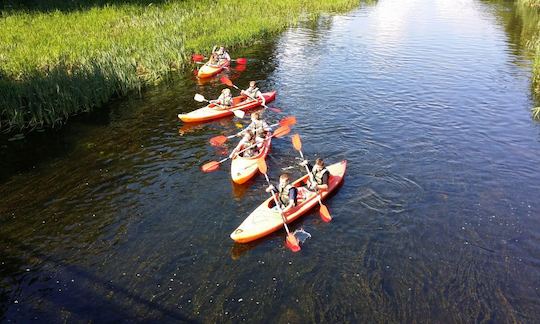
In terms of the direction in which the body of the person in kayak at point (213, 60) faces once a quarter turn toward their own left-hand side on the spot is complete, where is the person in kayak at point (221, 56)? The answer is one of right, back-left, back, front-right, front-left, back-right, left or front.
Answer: left

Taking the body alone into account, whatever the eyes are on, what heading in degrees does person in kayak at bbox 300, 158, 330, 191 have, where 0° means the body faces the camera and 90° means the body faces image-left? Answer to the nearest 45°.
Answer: approximately 45°

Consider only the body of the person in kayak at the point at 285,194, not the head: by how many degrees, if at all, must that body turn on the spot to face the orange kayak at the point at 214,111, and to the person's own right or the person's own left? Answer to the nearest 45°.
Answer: approximately 135° to the person's own right

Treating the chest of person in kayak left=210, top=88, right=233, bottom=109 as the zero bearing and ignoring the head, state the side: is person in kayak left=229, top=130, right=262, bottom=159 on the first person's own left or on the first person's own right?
on the first person's own left

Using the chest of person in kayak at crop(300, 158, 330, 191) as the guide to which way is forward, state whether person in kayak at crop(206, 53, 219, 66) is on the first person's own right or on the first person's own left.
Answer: on the first person's own right

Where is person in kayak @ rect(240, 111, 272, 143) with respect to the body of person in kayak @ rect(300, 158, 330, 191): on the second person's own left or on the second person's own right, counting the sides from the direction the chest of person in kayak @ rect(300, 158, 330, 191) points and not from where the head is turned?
on the second person's own right

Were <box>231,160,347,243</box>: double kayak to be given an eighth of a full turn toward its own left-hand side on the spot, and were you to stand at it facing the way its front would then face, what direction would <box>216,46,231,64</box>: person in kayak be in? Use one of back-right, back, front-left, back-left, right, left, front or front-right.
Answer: back

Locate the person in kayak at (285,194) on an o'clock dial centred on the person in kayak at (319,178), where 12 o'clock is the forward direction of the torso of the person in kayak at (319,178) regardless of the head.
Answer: the person in kayak at (285,194) is roughly at 12 o'clock from the person in kayak at (319,178).
